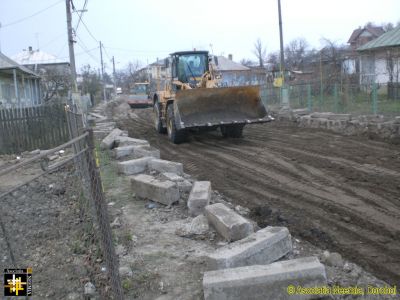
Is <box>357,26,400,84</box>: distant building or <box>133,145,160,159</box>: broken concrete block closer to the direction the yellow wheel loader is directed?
the broken concrete block

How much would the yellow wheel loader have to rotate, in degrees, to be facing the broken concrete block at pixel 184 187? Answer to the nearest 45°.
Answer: approximately 45° to its right

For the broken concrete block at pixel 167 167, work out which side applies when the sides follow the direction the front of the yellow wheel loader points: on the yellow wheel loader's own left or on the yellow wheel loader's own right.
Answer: on the yellow wheel loader's own right

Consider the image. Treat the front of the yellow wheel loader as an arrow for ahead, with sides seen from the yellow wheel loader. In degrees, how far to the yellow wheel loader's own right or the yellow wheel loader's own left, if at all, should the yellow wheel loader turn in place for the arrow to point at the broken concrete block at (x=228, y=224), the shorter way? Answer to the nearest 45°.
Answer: approximately 45° to the yellow wheel loader's own right

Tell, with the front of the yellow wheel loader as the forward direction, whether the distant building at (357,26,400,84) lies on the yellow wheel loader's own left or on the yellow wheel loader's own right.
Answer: on the yellow wheel loader's own left

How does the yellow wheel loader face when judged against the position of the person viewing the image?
facing the viewer and to the right of the viewer

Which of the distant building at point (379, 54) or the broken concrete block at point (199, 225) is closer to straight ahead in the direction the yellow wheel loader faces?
the broken concrete block

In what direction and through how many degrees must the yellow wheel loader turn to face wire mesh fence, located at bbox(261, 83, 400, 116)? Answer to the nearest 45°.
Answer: approximately 90° to its left

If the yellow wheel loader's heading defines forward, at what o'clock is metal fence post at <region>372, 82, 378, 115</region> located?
The metal fence post is roughly at 10 o'clock from the yellow wheel loader.

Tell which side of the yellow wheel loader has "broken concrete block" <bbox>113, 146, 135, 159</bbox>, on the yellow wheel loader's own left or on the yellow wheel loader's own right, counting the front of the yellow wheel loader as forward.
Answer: on the yellow wheel loader's own right

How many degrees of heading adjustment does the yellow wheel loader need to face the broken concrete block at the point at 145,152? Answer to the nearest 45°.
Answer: approximately 45° to its right

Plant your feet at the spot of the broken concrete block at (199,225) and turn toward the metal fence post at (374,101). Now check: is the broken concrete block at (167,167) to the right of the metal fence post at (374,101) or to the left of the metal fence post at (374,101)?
left

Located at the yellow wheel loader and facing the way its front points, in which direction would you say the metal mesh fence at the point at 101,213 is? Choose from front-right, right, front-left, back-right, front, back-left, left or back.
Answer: front-right

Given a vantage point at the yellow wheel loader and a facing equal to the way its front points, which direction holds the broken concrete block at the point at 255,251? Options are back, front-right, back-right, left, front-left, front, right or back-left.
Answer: front-right
